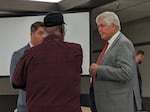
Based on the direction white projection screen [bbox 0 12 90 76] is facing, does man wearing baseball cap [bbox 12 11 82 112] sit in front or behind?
in front

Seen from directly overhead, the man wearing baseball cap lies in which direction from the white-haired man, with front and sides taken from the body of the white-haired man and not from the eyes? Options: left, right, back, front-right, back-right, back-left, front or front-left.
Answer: front-left

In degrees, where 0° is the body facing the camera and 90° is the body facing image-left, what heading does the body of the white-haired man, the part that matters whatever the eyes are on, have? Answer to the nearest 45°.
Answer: approximately 90°

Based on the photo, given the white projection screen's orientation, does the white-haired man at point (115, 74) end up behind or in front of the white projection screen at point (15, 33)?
in front
